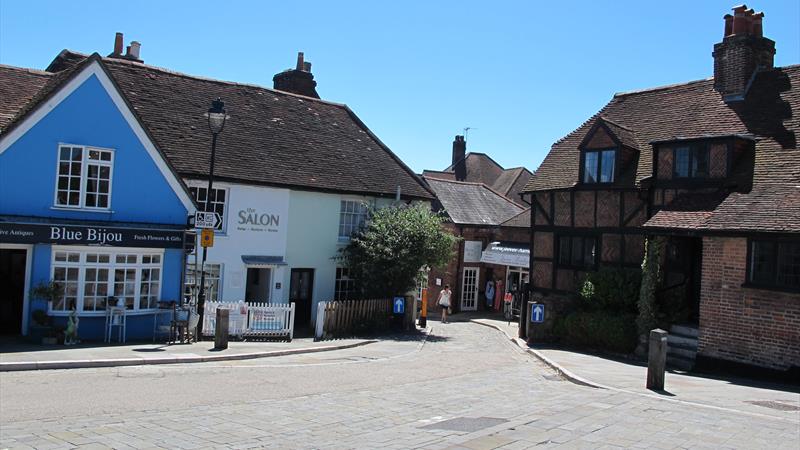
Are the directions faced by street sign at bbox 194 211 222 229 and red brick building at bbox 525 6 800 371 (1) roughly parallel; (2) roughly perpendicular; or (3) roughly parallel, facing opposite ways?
roughly perpendicular

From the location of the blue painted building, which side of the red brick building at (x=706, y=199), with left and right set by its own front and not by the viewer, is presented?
front

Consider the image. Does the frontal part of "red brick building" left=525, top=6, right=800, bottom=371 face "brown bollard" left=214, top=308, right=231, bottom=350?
yes

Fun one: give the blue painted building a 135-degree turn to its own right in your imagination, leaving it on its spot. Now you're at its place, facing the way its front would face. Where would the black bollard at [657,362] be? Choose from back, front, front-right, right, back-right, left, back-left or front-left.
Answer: back

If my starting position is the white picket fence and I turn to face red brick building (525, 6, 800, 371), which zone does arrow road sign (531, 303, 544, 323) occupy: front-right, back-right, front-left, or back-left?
front-left

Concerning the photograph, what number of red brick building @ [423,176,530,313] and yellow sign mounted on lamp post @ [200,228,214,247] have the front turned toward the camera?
2

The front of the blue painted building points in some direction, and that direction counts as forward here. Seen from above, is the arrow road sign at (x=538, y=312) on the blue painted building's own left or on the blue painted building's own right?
on the blue painted building's own left

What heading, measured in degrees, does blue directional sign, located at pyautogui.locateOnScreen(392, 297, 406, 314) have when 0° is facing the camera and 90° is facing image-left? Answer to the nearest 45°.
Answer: approximately 0°

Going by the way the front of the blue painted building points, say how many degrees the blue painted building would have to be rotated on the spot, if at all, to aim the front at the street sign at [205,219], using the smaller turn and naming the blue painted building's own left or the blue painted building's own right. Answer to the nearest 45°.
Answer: approximately 45° to the blue painted building's own left

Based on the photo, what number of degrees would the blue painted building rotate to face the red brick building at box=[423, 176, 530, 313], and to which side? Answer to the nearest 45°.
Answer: approximately 135° to its left

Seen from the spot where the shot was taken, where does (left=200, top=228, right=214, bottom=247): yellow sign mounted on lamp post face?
facing the viewer

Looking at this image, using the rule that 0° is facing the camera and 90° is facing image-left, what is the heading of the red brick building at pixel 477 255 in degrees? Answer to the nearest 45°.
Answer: approximately 0°

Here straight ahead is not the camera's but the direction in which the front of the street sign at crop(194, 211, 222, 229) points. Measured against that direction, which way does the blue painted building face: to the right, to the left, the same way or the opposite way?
the same way

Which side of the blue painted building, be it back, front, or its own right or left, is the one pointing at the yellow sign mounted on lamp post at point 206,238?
left

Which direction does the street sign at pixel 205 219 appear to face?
toward the camera

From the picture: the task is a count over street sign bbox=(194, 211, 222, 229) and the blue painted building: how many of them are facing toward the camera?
2

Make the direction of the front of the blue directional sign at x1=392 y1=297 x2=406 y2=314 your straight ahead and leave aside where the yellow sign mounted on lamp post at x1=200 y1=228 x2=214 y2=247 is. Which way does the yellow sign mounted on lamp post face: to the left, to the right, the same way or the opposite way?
the same way

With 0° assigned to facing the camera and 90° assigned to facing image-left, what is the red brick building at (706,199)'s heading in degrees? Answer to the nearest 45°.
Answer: approximately 45°

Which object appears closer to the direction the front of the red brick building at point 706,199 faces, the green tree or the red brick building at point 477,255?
the green tree

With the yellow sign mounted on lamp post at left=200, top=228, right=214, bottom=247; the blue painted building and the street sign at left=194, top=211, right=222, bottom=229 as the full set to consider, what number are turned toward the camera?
3
